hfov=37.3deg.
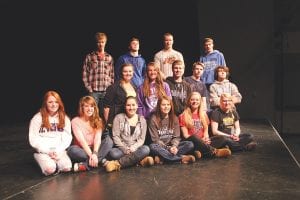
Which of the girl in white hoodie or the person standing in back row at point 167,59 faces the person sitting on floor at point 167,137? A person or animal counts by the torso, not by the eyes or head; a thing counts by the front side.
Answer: the person standing in back row

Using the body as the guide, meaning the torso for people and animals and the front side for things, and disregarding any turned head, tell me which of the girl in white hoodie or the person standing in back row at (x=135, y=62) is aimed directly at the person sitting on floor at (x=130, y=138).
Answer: the person standing in back row

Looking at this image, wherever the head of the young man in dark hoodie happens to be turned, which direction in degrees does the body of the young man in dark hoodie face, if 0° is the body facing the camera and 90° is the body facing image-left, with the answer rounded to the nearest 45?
approximately 0°

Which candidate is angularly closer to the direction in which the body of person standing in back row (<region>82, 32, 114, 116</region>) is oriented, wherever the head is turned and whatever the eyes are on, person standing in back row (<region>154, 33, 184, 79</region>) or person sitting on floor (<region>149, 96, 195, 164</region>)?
the person sitting on floor

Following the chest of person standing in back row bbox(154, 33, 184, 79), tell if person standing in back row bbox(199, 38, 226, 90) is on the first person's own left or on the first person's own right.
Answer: on the first person's own left
